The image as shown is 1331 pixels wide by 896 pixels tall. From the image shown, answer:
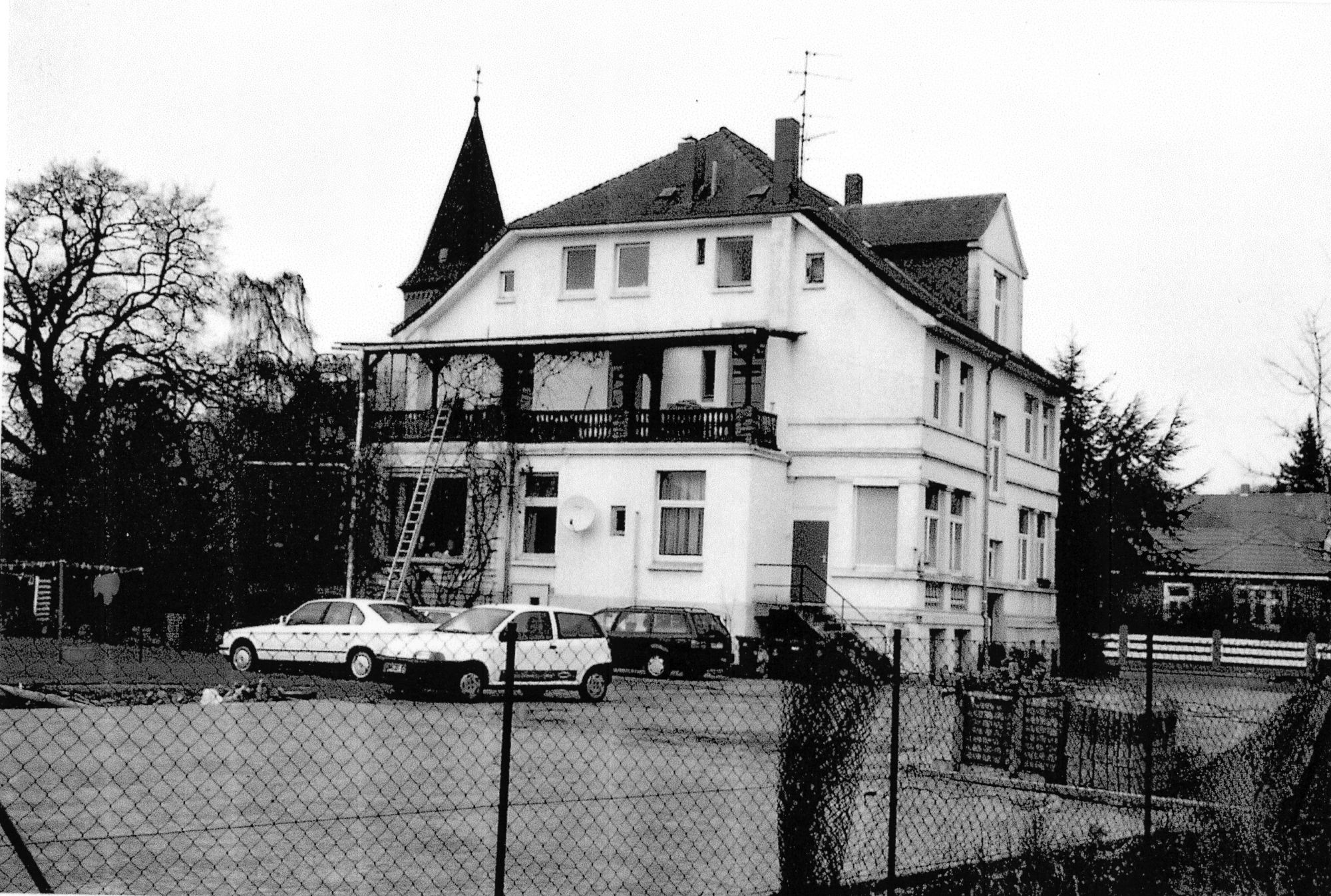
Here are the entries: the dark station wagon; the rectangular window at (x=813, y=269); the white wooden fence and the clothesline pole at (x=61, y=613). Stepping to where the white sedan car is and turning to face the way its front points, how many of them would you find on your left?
0

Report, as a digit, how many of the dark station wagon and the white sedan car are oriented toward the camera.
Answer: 0

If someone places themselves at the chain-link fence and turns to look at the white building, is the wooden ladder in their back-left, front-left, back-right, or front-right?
front-left

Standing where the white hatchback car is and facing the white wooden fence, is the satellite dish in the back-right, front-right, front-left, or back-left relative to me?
front-left

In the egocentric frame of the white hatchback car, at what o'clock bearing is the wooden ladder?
The wooden ladder is roughly at 4 o'clock from the white hatchback car.

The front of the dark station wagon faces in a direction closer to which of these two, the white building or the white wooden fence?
the white building

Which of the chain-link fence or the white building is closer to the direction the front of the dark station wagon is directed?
the white building

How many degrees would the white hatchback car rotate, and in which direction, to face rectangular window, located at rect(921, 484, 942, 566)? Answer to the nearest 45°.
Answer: approximately 180°

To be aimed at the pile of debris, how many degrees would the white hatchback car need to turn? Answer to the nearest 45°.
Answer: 0° — it already faces it

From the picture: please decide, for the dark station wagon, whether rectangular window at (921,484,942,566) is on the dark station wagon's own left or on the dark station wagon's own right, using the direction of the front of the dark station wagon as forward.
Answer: on the dark station wagon's own right

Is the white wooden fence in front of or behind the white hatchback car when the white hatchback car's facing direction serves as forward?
behind

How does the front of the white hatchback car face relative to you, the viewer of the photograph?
facing the viewer and to the left of the viewer
